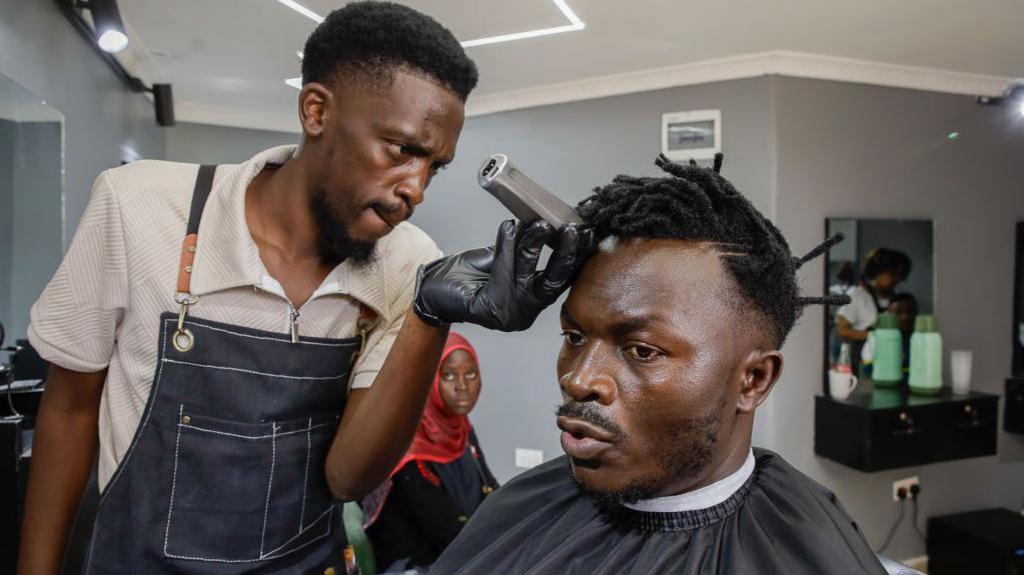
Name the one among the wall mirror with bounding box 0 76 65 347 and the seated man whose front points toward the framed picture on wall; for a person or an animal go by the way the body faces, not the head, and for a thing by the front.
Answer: the wall mirror

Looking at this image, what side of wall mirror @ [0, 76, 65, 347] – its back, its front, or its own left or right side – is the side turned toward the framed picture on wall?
front

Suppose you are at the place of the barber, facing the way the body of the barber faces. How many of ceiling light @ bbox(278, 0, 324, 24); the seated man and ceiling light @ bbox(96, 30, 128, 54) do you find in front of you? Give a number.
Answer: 1

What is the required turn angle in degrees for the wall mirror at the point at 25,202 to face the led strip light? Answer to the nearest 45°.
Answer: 0° — it already faces it

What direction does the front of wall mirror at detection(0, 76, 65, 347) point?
to the viewer's right

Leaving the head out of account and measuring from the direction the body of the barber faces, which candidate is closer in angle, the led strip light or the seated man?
the seated man

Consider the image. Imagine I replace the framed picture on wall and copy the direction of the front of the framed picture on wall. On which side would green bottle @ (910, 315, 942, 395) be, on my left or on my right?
on my left

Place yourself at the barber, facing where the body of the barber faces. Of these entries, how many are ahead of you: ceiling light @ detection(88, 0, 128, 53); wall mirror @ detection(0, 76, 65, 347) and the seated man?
1

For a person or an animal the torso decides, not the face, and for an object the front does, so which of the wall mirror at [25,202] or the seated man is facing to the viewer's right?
the wall mirror

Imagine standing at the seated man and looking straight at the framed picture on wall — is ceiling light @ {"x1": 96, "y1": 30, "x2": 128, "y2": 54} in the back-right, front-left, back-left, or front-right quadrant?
front-left

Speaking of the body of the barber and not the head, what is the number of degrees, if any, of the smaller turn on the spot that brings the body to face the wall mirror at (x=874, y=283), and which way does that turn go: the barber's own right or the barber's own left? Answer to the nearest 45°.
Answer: approximately 90° to the barber's own left

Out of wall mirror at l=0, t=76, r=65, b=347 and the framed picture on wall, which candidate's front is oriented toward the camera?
the framed picture on wall

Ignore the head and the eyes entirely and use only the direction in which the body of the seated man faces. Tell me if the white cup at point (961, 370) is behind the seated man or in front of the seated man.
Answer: behind

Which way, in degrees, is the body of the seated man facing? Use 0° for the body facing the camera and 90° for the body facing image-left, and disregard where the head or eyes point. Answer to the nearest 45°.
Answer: approximately 45°

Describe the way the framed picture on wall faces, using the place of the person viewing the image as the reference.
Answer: facing the viewer

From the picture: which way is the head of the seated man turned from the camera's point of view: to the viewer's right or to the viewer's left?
to the viewer's left
